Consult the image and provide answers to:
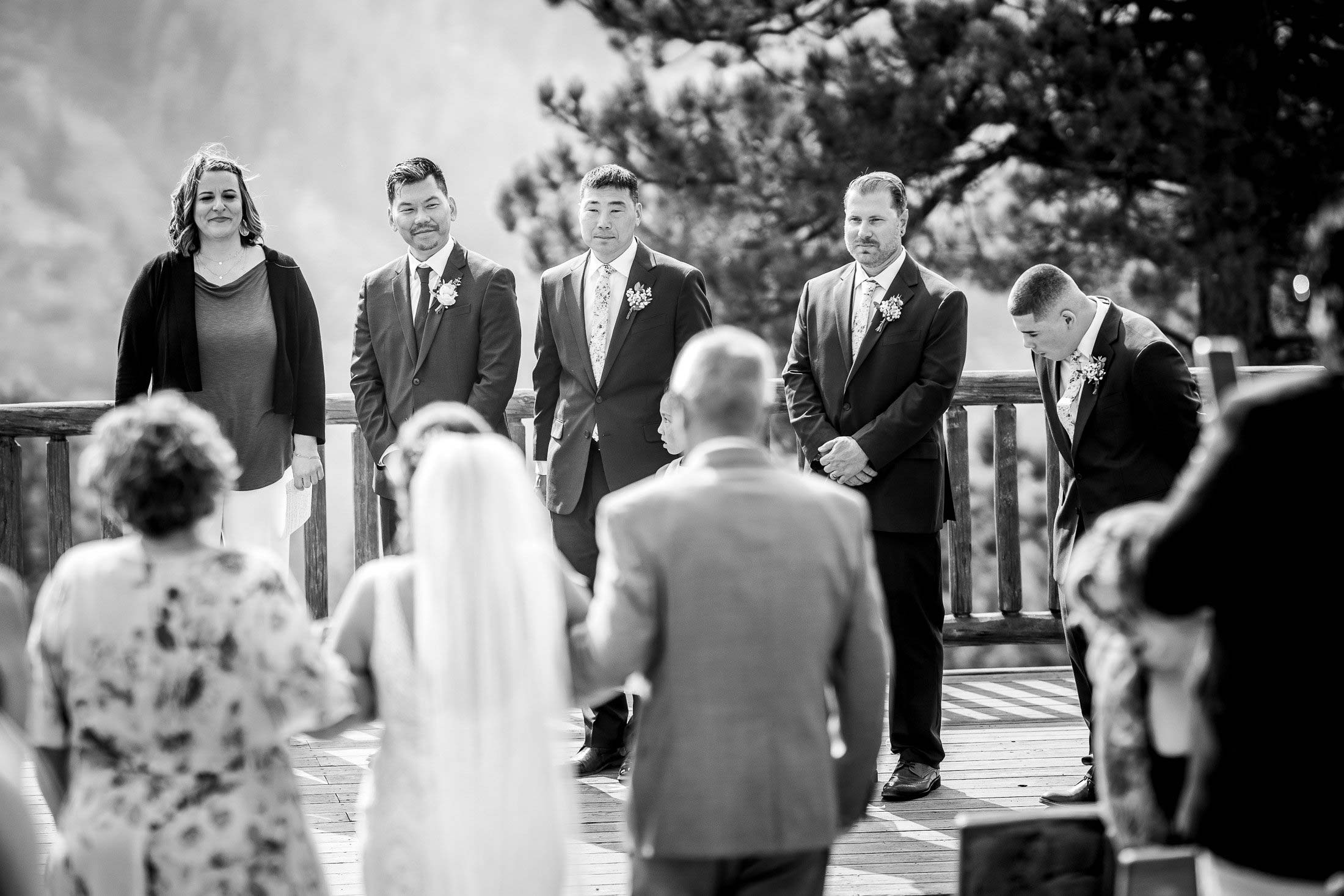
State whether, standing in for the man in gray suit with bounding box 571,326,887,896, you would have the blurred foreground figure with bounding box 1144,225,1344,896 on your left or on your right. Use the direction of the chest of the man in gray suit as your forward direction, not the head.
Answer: on your right

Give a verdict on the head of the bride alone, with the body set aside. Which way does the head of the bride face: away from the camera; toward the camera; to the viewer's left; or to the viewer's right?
away from the camera

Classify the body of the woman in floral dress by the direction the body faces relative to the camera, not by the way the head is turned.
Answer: away from the camera

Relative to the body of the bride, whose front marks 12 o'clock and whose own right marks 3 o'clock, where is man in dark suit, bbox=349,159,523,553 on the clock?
The man in dark suit is roughly at 12 o'clock from the bride.

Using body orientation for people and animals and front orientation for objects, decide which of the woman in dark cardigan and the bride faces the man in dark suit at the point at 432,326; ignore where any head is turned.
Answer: the bride

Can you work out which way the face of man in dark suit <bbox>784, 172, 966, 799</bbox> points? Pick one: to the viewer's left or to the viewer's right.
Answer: to the viewer's left

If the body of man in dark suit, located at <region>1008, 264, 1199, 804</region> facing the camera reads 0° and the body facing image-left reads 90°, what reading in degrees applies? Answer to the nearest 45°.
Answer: approximately 45°

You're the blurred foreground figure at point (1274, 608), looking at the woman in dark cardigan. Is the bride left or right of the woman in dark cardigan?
left

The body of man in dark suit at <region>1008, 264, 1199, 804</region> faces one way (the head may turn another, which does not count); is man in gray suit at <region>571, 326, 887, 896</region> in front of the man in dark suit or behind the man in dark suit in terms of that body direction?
in front

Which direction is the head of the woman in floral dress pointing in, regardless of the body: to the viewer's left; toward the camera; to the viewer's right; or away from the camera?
away from the camera

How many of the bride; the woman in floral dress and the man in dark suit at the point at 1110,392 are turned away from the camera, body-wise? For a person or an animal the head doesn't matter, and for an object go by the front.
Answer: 2

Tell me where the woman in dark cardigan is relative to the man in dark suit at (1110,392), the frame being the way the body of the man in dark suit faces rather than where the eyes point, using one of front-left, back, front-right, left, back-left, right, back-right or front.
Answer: front-right

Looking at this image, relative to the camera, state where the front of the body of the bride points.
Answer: away from the camera

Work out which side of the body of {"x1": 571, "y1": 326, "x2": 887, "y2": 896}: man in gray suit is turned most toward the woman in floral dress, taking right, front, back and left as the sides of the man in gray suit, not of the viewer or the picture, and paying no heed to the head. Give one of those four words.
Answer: left
